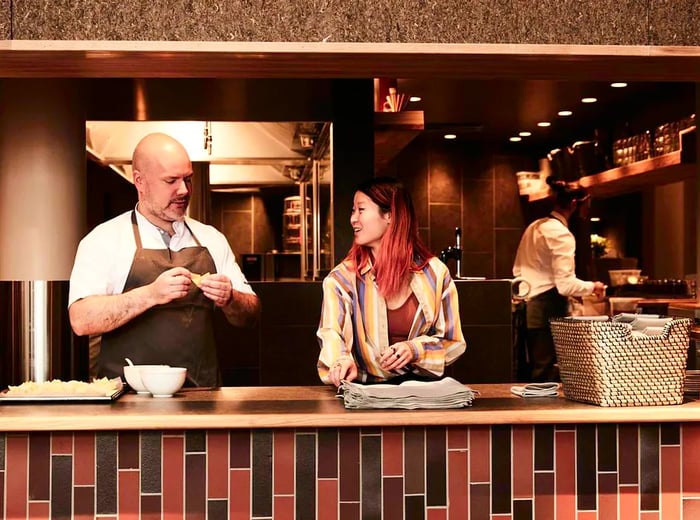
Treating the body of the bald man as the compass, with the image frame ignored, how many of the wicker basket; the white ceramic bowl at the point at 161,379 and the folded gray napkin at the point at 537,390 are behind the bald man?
0

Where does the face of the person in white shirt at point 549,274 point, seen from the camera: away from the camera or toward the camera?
away from the camera

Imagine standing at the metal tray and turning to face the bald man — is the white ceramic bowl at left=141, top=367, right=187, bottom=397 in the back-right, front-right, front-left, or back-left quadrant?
front-right

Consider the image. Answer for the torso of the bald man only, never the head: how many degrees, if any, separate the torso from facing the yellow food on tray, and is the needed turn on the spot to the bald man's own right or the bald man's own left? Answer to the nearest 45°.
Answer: approximately 45° to the bald man's own right

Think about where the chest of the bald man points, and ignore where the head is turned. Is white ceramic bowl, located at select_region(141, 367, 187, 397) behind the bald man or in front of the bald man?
in front

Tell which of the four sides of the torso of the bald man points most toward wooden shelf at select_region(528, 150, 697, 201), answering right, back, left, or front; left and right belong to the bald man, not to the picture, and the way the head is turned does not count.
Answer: left

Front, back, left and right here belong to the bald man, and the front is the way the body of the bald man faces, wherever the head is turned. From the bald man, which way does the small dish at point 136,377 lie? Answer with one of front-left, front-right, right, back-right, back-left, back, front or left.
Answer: front-right

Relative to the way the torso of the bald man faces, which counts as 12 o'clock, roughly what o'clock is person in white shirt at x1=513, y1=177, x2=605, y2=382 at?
The person in white shirt is roughly at 9 o'clock from the bald man.

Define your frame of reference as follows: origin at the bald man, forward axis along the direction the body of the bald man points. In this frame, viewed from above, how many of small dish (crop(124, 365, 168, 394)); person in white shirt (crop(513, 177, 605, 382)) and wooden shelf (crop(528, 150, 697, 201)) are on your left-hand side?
2

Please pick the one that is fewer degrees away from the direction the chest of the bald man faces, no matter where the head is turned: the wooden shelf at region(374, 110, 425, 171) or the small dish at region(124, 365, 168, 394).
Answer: the small dish

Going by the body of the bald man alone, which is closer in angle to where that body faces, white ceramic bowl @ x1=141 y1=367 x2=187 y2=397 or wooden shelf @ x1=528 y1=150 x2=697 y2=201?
the white ceramic bowl

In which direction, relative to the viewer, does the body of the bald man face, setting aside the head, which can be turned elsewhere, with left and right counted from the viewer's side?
facing the viewer and to the right of the viewer

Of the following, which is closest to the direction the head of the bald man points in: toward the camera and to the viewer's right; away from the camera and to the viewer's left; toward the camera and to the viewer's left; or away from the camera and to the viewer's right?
toward the camera and to the viewer's right

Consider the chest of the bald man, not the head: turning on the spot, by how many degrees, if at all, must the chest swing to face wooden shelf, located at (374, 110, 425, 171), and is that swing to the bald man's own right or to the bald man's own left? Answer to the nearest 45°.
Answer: approximately 90° to the bald man's own left

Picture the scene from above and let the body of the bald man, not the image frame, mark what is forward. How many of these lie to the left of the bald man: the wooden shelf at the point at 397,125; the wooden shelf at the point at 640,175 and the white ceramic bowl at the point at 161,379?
2

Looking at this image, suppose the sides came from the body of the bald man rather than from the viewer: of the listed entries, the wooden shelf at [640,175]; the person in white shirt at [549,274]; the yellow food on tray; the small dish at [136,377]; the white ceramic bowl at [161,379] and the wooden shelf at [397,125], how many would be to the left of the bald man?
3
